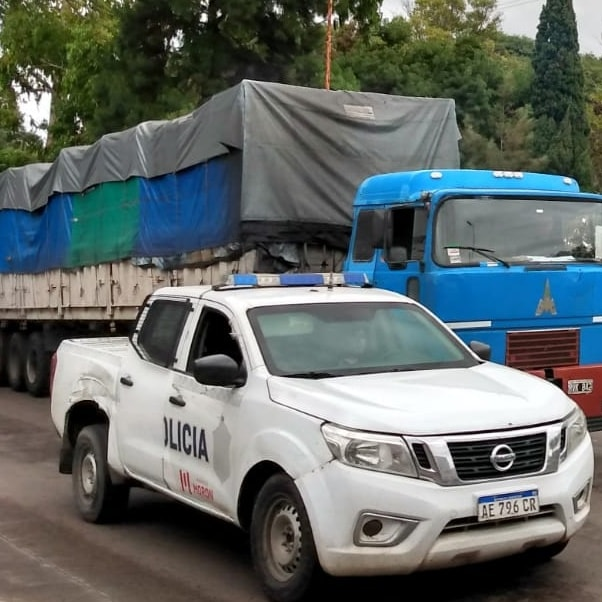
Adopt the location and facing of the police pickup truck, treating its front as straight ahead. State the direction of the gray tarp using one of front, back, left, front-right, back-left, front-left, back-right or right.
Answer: back-left

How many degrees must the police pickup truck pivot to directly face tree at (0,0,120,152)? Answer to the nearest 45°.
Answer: approximately 135° to its left

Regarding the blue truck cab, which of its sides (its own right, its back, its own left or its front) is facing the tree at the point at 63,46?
back

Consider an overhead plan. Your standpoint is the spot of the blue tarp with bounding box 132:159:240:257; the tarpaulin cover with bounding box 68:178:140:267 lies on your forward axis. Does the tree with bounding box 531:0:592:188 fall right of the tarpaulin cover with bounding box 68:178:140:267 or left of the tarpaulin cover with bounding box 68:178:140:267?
right

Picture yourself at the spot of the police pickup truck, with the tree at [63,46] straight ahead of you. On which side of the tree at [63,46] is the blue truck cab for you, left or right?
right

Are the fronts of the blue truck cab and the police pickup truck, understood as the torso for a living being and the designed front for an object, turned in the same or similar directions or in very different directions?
same or similar directions

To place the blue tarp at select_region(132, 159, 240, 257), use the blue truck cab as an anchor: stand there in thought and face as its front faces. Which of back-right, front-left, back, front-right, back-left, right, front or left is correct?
back

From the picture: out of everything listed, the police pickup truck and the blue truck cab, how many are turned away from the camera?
0

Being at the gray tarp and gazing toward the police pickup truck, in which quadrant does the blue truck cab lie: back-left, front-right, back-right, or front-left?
front-left

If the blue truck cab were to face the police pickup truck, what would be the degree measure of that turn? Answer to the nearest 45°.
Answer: approximately 45° to its right

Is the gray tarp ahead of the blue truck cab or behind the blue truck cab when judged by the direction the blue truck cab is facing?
behind

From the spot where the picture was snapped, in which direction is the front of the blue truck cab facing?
facing the viewer and to the right of the viewer

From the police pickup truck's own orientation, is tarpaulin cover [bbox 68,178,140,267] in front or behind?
behind

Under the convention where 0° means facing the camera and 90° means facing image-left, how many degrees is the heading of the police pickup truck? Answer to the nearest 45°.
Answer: approximately 315°

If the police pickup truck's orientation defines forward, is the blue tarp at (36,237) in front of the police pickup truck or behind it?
behind
